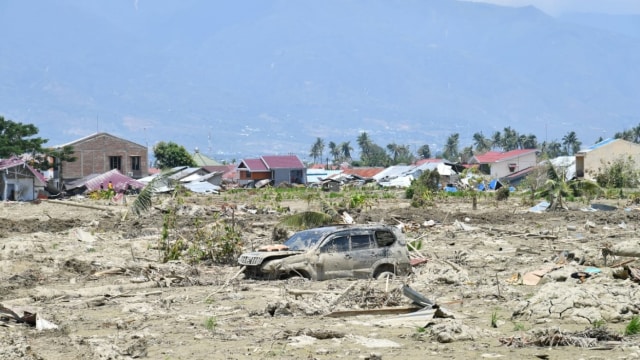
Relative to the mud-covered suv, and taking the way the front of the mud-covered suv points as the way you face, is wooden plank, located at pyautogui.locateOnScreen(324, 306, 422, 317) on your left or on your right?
on your left

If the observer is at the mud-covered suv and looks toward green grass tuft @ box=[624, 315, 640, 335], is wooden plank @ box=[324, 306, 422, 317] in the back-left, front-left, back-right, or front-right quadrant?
front-right

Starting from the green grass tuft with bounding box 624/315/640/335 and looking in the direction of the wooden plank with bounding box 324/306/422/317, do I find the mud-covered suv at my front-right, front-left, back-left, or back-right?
front-right

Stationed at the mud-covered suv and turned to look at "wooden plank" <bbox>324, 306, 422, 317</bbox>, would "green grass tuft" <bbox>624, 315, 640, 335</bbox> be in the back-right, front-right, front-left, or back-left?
front-left

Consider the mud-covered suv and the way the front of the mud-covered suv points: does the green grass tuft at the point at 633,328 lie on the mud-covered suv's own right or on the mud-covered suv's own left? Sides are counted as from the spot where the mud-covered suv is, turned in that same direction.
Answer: on the mud-covered suv's own left

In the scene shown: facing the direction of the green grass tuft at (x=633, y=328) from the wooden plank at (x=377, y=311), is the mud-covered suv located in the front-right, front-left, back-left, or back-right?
back-left
